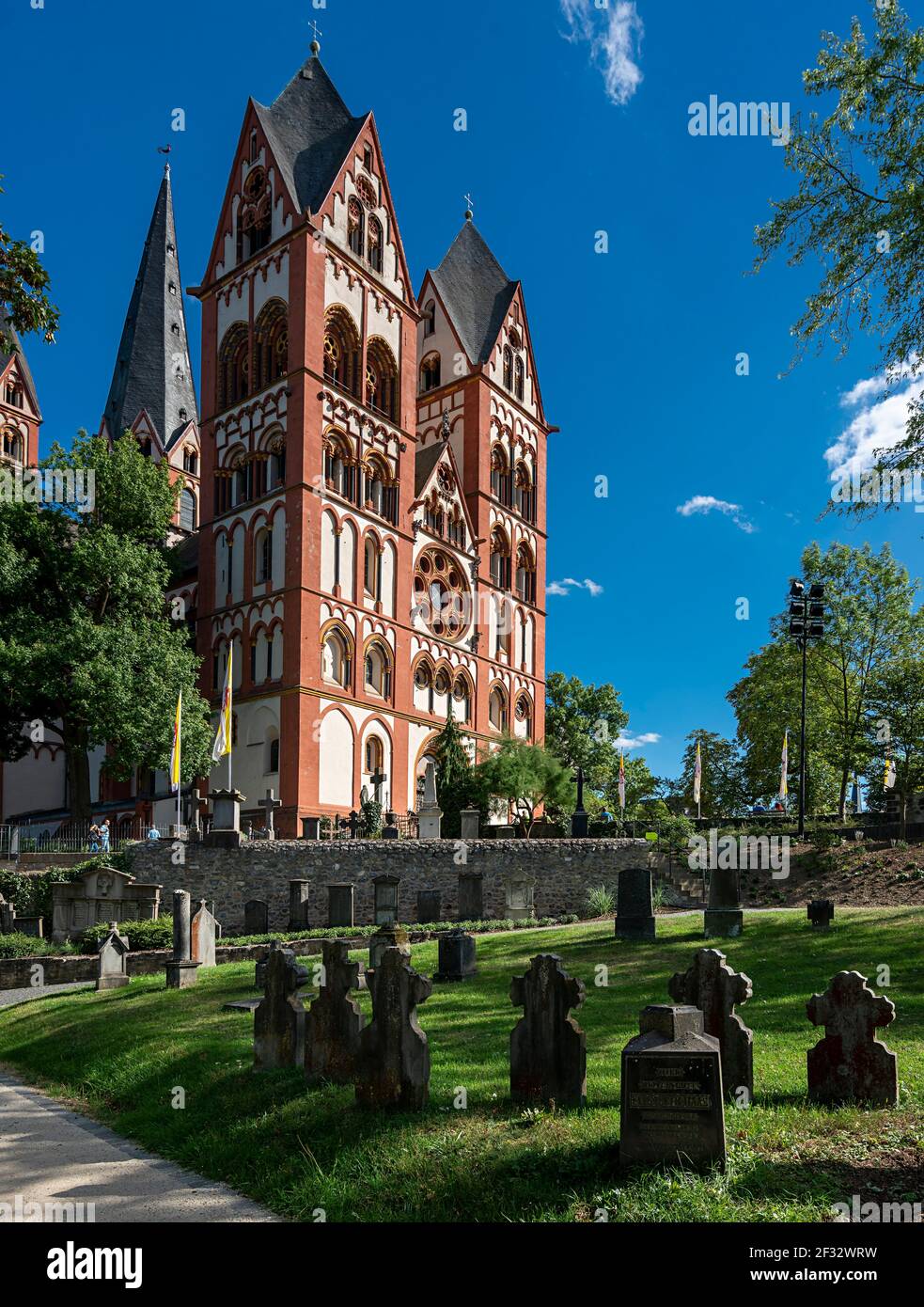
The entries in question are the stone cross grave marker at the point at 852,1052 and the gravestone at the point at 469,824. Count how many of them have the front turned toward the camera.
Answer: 2

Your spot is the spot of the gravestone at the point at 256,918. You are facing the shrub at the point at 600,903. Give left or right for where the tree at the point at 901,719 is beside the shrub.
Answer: left

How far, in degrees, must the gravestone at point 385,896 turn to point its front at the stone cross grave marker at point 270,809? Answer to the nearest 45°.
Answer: approximately 180°

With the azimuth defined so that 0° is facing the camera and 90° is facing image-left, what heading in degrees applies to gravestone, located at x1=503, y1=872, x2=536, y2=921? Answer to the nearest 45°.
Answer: approximately 0°

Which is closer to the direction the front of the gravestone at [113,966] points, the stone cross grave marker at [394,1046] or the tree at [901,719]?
the stone cross grave marker

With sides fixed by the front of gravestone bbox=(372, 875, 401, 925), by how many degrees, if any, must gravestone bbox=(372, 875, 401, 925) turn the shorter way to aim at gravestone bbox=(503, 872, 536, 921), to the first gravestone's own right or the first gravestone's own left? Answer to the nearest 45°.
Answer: approximately 90° to the first gravestone's own left

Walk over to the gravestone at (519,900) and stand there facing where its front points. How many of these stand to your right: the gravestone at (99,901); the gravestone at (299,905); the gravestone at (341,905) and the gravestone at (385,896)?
4

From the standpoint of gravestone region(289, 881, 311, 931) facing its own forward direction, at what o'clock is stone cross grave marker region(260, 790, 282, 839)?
The stone cross grave marker is roughly at 6 o'clock from the gravestone.
